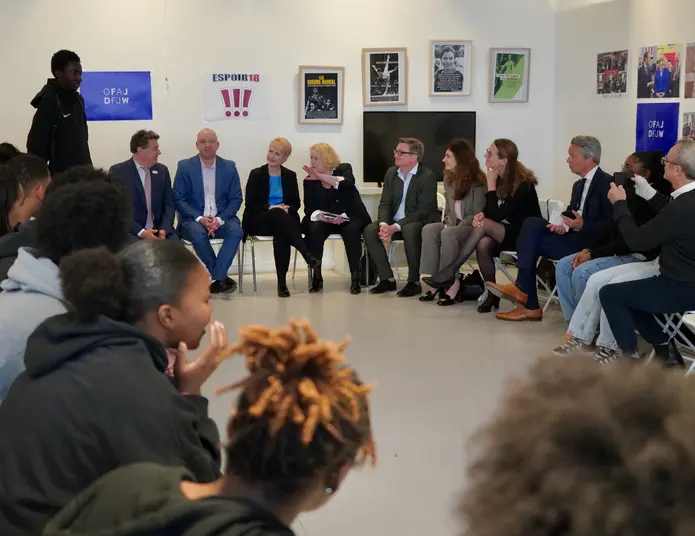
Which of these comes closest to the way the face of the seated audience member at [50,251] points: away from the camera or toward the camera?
away from the camera

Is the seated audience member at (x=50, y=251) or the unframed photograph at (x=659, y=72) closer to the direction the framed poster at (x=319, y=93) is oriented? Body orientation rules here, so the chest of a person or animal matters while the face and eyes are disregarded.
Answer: the seated audience member

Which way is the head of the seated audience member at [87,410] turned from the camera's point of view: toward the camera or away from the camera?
away from the camera

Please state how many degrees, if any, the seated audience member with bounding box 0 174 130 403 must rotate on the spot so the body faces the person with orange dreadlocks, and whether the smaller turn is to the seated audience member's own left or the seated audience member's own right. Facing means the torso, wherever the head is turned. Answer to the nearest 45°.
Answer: approximately 135° to the seated audience member's own right

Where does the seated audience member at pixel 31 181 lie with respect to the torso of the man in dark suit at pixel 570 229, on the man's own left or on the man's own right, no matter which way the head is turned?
on the man's own left

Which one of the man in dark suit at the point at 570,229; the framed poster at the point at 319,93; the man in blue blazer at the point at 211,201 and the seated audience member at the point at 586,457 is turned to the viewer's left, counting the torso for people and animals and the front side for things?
the man in dark suit

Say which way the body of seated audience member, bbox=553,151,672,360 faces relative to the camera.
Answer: to the viewer's left

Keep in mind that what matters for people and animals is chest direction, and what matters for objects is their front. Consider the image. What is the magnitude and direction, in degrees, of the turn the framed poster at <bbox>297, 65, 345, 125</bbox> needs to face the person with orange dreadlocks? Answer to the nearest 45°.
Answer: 0° — it already faces them
